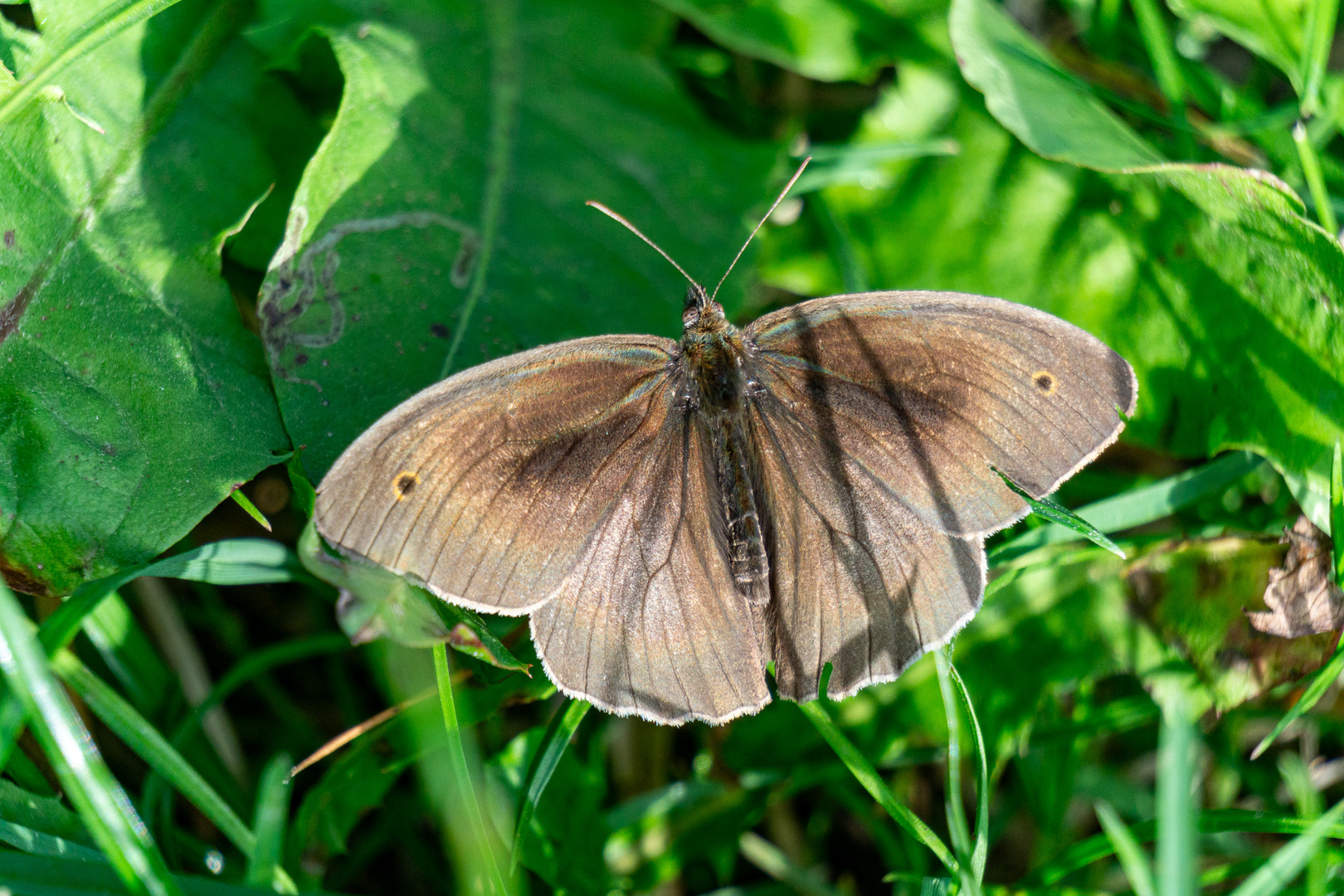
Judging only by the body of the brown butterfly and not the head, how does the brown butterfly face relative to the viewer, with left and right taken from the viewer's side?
facing away from the viewer

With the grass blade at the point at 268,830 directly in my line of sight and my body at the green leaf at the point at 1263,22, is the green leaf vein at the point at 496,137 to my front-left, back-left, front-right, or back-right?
front-right

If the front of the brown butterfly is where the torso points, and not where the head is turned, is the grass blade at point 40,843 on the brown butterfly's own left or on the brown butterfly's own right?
on the brown butterfly's own left

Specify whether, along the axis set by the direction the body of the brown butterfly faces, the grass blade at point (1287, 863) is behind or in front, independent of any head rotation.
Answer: behind

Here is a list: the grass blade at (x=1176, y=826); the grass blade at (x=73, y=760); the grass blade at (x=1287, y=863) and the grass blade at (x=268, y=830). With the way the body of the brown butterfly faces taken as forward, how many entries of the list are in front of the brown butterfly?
0

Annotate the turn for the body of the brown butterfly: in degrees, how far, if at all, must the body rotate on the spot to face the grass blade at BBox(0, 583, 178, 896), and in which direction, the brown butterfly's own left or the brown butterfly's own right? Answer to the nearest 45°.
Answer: approximately 135° to the brown butterfly's own left

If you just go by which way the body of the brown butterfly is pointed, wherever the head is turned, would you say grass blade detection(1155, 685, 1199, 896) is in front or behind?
behind
